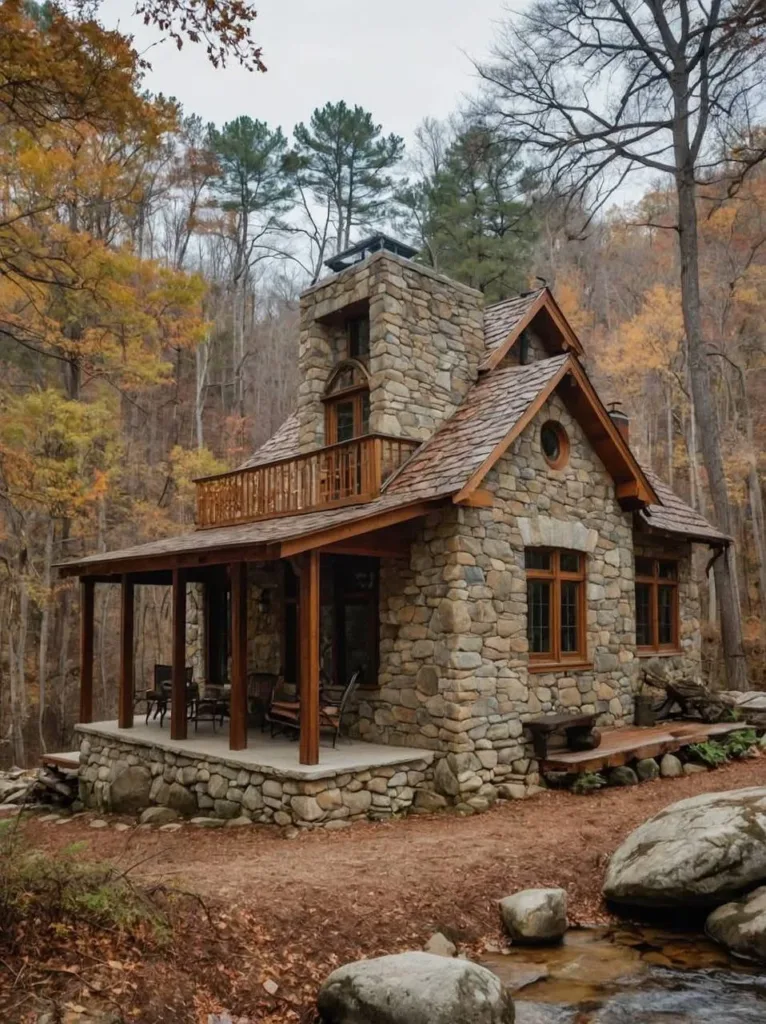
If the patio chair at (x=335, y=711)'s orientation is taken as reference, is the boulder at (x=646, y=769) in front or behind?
behind

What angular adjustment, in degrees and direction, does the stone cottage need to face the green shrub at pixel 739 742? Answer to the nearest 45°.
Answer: approximately 135° to its left

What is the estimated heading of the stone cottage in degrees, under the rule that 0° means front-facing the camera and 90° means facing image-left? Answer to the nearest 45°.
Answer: approximately 45°

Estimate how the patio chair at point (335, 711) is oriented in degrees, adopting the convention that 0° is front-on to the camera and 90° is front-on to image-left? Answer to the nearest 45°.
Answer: approximately 90°

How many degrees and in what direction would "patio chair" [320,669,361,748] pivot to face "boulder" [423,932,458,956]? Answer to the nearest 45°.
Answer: approximately 90° to its left

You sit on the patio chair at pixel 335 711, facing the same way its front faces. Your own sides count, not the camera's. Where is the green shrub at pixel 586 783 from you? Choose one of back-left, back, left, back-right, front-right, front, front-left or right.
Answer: back

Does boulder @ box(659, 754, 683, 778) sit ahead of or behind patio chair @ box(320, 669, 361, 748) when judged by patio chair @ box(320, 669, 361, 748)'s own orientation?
behind

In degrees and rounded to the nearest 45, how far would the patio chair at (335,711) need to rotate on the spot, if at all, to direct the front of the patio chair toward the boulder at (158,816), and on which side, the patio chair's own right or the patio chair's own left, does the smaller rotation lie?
0° — it already faces it

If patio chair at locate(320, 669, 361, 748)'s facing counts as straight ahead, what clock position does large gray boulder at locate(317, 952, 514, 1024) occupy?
The large gray boulder is roughly at 9 o'clock from the patio chair.
